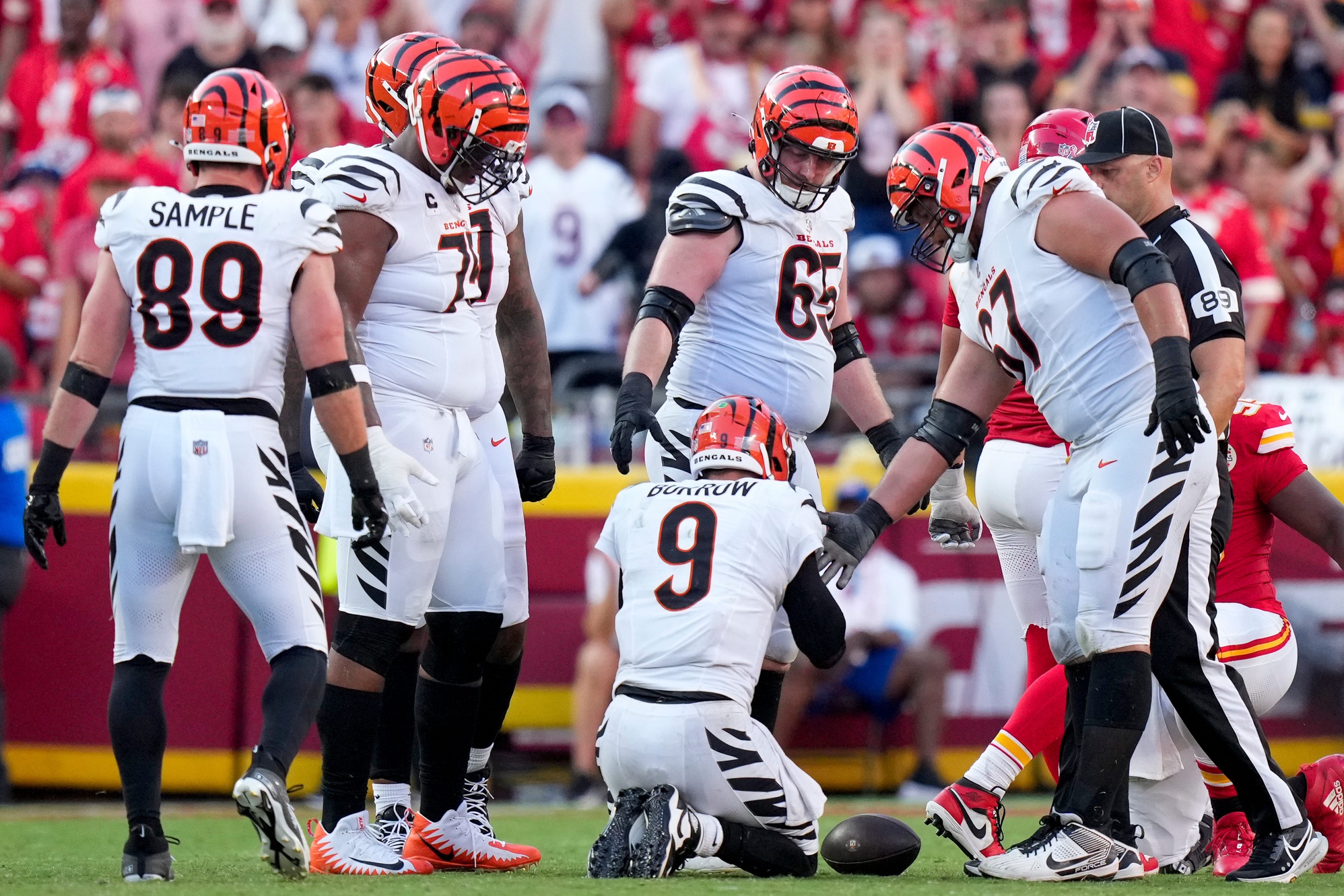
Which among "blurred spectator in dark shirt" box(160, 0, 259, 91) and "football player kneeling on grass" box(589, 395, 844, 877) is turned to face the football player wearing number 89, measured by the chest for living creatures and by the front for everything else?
the blurred spectator in dark shirt

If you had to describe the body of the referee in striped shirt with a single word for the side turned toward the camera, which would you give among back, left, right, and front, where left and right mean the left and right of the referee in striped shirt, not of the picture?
left

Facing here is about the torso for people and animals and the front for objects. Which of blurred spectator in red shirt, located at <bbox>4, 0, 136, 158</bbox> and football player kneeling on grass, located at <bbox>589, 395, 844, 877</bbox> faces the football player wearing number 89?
the blurred spectator in red shirt

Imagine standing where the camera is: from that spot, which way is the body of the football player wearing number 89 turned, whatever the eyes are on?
away from the camera

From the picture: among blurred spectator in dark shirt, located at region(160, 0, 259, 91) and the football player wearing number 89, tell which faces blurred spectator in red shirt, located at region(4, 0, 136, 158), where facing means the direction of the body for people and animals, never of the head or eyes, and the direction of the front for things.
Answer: the football player wearing number 89

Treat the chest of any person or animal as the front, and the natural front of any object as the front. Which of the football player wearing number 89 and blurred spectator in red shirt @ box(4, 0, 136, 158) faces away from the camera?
the football player wearing number 89

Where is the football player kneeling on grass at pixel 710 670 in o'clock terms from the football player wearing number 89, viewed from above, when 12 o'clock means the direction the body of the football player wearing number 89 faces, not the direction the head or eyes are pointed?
The football player kneeling on grass is roughly at 3 o'clock from the football player wearing number 89.

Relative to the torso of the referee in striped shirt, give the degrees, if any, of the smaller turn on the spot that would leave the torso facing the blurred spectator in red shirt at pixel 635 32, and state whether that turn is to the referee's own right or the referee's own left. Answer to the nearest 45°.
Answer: approximately 45° to the referee's own right
